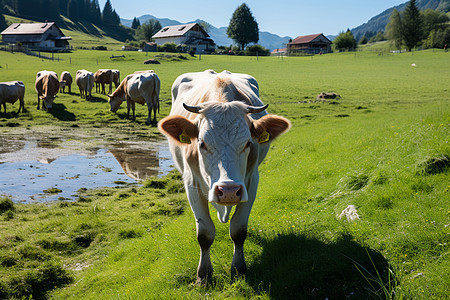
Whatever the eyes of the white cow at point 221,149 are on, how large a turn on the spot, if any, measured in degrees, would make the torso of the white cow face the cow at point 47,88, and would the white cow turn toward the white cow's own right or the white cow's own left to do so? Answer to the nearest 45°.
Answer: approximately 135° to the white cow's own right

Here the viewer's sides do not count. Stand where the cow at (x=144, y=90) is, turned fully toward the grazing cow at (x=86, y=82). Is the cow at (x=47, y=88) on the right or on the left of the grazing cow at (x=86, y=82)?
left

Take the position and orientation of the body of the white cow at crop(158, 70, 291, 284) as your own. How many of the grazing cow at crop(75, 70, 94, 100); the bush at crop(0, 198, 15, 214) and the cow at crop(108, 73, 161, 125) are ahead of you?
0

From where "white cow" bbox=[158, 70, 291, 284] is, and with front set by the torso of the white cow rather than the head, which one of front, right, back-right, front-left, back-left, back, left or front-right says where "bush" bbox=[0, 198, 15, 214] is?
back-right

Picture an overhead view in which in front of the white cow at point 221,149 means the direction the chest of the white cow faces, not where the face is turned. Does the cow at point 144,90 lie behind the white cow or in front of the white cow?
behind

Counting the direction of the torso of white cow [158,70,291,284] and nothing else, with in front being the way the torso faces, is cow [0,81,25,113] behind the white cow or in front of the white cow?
behind

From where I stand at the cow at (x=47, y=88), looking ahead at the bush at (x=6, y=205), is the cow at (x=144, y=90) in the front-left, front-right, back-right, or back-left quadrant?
front-left

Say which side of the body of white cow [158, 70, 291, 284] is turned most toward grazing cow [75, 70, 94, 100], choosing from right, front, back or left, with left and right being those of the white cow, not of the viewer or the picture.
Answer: back

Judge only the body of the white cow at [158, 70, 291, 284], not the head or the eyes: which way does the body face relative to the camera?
toward the camera
